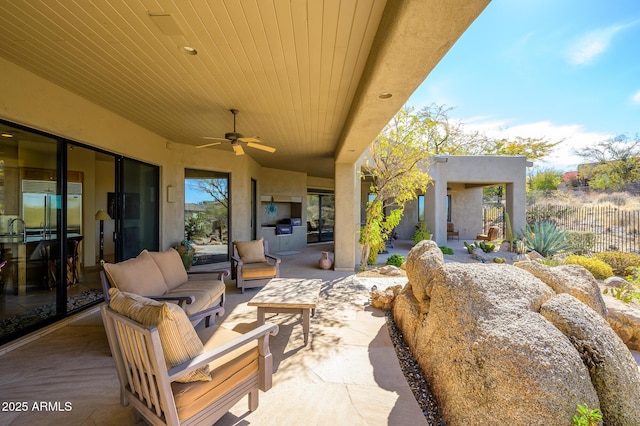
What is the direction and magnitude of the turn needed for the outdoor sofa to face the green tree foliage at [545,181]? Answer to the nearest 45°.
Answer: approximately 45° to its left

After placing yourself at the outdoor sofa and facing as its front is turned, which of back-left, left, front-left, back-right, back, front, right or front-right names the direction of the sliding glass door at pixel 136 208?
back-left

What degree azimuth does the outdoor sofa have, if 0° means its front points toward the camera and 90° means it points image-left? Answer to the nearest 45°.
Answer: approximately 315°

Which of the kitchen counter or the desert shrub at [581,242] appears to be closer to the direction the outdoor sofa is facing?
the desert shrub

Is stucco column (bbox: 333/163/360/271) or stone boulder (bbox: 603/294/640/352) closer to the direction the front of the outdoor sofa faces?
the stone boulder

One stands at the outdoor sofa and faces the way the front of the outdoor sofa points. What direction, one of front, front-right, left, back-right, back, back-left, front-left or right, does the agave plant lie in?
front-left

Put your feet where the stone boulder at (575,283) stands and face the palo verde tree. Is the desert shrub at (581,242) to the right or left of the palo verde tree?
right

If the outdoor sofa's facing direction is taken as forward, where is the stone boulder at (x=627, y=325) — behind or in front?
in front

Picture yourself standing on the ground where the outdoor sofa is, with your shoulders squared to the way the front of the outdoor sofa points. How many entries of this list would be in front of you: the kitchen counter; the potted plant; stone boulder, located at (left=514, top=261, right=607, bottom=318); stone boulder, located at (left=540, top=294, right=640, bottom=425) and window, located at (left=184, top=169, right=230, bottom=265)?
2

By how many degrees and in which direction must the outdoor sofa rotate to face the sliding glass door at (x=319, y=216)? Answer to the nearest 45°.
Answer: approximately 90° to its left

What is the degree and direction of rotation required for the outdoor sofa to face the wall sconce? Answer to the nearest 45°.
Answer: approximately 135° to its left

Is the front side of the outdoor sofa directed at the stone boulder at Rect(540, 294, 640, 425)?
yes
